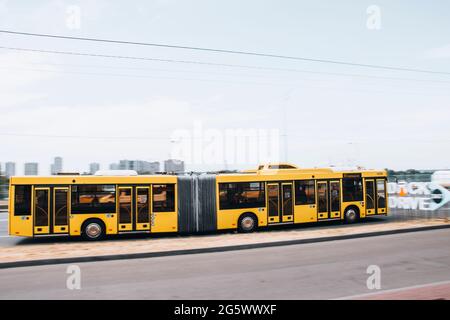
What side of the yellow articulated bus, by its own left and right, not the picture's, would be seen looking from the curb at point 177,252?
right

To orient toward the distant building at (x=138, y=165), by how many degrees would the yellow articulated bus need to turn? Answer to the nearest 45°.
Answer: approximately 90° to its left

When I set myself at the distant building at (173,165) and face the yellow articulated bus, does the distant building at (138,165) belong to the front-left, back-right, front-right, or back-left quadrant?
back-right

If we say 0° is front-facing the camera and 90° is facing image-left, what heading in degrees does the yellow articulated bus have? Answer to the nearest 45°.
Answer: approximately 270°

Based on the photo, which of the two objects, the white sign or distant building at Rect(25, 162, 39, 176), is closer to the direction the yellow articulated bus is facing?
the white sign

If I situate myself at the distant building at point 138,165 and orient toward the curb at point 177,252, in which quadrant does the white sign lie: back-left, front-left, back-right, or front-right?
front-left

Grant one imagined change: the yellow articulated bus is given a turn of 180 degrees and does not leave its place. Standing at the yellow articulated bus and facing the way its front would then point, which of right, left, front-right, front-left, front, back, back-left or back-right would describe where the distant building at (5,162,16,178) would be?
front-right

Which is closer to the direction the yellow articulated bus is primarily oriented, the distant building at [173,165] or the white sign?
the white sign

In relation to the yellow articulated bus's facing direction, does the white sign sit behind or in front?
in front

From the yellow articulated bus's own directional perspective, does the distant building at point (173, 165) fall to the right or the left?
on its left

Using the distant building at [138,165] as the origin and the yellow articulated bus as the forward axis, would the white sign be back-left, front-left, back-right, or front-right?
front-left

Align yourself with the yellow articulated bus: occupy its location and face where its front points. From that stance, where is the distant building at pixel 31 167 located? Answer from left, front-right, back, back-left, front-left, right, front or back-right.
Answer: back-left
